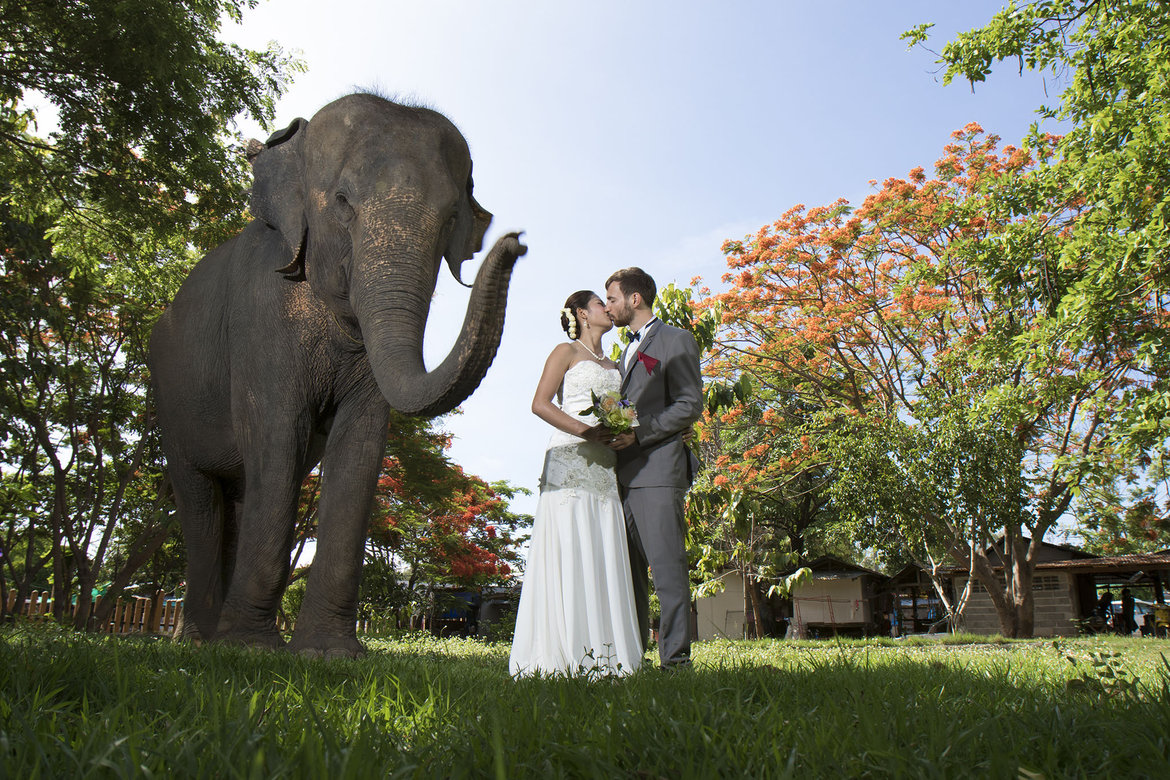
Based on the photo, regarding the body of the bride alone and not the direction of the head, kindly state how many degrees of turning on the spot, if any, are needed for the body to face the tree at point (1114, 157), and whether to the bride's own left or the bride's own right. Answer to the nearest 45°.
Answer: approximately 90° to the bride's own left

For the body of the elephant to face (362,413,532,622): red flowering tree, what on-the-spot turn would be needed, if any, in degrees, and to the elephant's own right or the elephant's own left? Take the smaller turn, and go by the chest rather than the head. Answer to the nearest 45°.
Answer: approximately 135° to the elephant's own left

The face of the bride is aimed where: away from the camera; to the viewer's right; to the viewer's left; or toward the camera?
to the viewer's right

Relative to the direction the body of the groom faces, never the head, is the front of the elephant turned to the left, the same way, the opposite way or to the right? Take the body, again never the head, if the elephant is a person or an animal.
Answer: to the left

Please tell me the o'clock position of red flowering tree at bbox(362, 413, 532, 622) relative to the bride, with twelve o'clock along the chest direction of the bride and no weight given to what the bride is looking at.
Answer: The red flowering tree is roughly at 7 o'clock from the bride.

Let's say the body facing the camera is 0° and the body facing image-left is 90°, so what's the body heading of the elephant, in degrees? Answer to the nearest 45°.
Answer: approximately 315°

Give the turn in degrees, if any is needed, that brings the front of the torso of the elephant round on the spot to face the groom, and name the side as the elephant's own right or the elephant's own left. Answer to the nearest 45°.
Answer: approximately 45° to the elephant's own left

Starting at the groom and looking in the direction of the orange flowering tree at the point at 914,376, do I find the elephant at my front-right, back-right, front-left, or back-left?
back-left

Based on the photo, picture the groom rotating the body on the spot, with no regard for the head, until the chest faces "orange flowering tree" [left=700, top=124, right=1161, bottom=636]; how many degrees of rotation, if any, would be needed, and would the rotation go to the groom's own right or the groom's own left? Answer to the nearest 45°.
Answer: approximately 135° to the groom's own right

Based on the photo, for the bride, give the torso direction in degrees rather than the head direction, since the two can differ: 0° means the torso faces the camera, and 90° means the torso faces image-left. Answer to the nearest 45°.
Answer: approximately 315°

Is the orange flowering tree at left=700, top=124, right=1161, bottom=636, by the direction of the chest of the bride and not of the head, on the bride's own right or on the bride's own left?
on the bride's own left

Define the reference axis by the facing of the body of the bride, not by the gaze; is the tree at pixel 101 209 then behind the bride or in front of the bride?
behind

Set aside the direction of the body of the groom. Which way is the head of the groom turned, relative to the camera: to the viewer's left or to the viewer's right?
to the viewer's left

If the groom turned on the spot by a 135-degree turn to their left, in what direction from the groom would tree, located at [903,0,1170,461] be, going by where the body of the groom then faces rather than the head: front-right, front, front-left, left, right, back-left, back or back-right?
front-left
